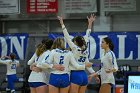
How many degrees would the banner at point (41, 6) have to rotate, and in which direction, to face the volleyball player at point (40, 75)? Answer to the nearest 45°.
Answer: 0° — it already faces them

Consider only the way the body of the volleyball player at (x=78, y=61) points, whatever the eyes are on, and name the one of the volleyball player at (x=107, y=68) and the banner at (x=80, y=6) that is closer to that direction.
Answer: the banner

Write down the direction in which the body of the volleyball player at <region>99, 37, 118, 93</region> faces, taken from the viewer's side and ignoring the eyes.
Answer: to the viewer's left

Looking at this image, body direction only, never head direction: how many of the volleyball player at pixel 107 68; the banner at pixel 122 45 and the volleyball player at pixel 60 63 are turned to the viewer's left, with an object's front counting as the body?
1

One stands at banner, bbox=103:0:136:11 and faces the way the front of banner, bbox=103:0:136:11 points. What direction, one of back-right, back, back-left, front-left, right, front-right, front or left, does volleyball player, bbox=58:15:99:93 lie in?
front

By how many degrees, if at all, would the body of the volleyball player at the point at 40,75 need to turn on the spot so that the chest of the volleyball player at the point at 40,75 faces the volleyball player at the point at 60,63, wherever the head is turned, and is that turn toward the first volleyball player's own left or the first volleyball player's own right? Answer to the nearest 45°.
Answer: approximately 90° to the first volleyball player's own right

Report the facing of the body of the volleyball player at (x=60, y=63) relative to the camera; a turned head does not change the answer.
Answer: away from the camera

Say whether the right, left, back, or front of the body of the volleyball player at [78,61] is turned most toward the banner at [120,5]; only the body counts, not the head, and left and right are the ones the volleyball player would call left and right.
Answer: front

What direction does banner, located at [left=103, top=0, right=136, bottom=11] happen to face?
toward the camera

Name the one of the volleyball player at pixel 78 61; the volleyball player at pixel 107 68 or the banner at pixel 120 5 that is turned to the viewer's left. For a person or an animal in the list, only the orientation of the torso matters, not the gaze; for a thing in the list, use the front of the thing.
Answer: the volleyball player at pixel 107 68

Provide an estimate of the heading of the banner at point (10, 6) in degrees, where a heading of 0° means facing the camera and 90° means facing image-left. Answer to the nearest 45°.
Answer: approximately 0°

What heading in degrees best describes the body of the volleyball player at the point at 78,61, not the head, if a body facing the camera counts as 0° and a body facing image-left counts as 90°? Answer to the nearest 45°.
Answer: approximately 180°

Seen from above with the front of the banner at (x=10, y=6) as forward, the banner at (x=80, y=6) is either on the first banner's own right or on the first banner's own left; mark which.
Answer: on the first banner's own left

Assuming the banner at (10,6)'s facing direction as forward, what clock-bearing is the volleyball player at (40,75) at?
The volleyball player is roughly at 12 o'clock from the banner.
